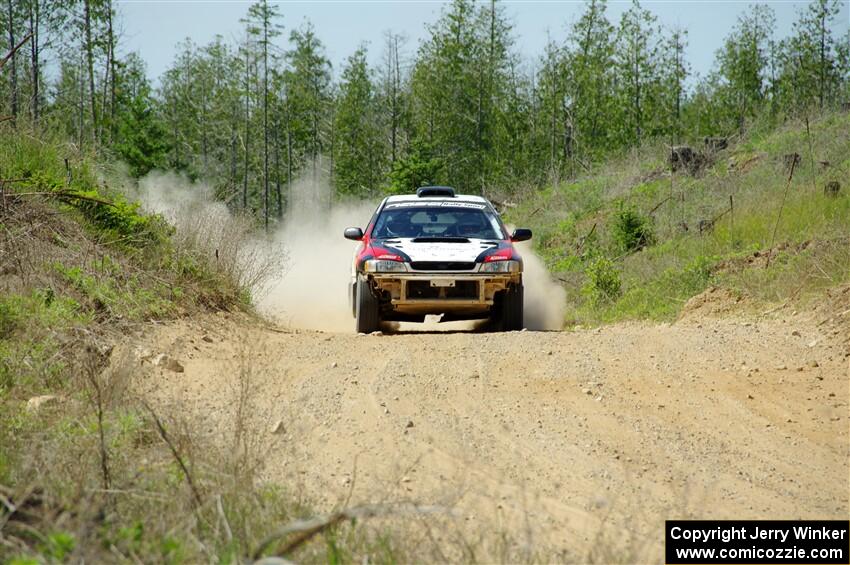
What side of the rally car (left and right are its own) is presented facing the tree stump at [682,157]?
back

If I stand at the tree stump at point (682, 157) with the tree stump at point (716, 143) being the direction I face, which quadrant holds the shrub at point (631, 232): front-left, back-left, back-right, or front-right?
back-right

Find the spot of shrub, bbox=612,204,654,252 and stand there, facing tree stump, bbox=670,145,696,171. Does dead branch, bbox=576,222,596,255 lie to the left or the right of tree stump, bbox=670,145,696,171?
left

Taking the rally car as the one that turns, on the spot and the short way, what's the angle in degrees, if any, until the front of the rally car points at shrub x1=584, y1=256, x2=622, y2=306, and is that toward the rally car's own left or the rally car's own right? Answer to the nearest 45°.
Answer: approximately 135° to the rally car's own left

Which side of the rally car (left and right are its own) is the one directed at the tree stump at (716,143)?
back

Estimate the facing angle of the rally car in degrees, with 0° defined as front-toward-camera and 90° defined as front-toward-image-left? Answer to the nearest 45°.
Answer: approximately 0°

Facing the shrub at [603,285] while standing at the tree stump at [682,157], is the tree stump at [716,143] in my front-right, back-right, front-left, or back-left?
back-left
